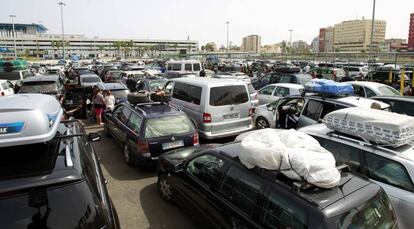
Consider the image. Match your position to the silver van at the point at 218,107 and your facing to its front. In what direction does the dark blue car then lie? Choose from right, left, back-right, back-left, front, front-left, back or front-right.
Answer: left

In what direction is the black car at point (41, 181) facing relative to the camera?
away from the camera

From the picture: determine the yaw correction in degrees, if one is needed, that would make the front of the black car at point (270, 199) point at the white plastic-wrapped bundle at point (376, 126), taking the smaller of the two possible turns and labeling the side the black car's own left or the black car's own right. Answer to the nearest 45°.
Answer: approximately 90° to the black car's own right

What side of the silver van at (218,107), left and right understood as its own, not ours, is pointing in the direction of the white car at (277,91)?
right

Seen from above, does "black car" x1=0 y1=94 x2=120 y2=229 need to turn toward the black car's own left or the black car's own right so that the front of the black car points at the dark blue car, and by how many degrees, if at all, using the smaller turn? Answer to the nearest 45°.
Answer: approximately 45° to the black car's own right

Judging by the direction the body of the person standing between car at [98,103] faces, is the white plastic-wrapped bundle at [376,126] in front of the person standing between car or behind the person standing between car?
behind

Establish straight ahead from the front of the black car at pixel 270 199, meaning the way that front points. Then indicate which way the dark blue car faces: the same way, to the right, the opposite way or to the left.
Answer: the same way

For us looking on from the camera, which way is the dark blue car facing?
facing away from the viewer and to the left of the viewer
